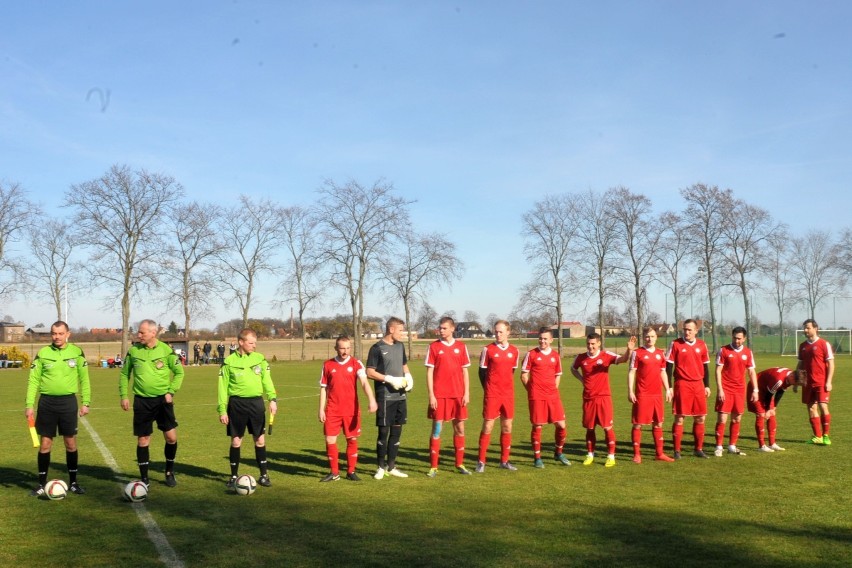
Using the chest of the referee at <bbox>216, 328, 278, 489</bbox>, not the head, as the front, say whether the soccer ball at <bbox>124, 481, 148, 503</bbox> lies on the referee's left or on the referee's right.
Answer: on the referee's right

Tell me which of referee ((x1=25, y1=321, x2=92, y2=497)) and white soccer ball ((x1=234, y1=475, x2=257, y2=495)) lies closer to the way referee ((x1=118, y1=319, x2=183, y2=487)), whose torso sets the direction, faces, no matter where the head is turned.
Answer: the white soccer ball

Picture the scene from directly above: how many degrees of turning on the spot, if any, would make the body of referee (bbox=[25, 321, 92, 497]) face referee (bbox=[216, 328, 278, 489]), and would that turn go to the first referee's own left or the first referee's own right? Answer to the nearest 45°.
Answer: approximately 90° to the first referee's own left

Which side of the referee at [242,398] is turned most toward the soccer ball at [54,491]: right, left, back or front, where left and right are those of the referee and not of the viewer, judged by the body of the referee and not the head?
right

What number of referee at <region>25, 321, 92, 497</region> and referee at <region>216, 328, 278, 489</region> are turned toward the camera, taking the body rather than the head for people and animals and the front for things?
2

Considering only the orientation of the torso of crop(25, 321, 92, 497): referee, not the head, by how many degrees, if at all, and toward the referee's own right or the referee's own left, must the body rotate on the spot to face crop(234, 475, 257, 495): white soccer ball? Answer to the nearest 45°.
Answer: approximately 45° to the referee's own left

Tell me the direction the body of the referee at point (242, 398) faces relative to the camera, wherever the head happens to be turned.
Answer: toward the camera

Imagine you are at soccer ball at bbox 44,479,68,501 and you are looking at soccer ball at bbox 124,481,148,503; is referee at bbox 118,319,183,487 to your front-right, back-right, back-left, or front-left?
front-left

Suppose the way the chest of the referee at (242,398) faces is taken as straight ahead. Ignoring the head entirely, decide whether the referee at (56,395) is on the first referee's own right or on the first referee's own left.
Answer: on the first referee's own right

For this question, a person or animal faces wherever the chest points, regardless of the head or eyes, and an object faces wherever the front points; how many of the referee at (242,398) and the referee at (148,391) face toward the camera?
2

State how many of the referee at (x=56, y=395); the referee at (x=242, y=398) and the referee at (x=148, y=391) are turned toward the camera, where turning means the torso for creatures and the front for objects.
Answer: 3

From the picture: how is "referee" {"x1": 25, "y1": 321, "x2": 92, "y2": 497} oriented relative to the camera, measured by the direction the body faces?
toward the camera
